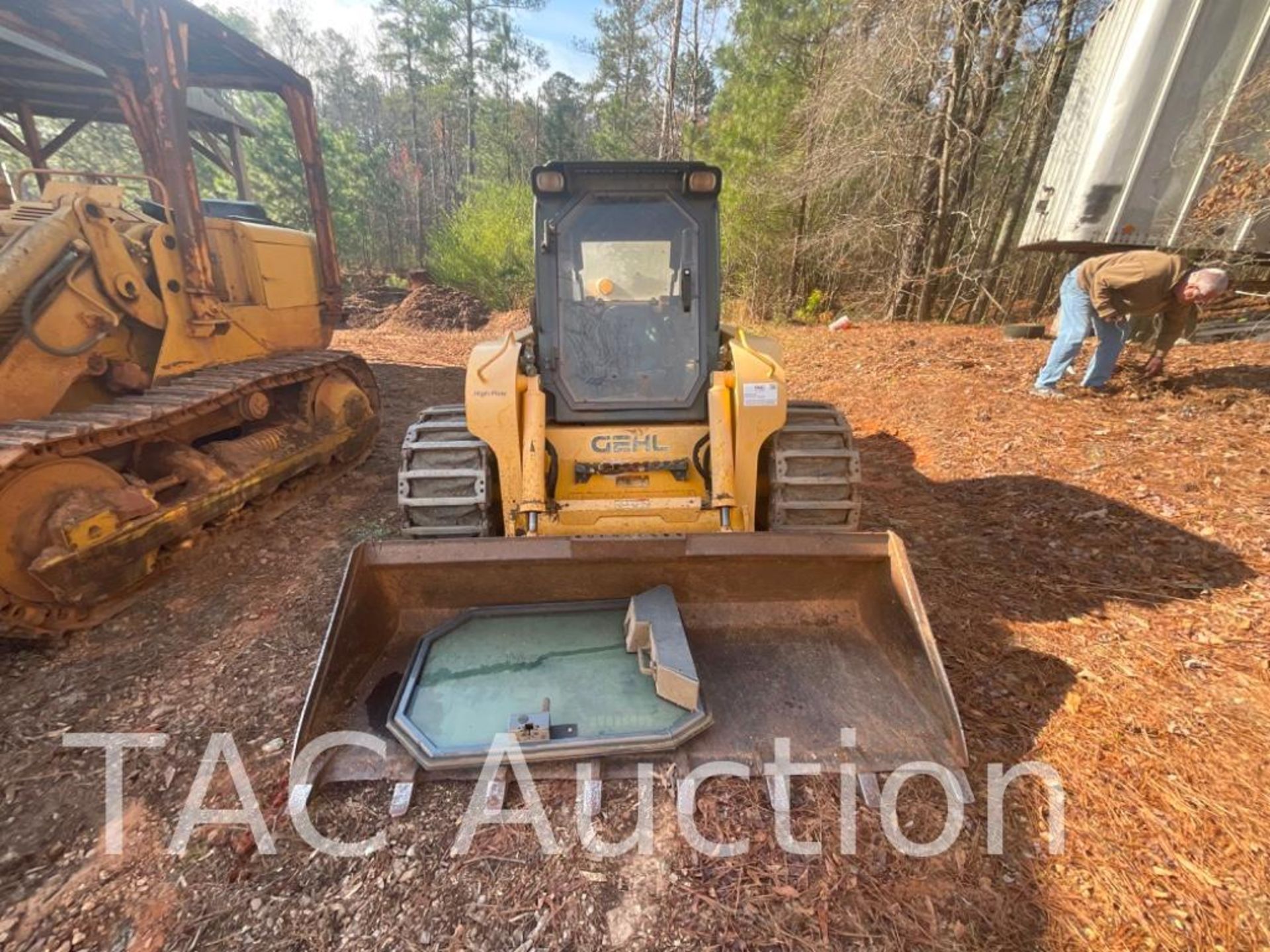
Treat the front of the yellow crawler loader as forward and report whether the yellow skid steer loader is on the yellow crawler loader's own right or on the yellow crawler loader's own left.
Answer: on the yellow crawler loader's own left

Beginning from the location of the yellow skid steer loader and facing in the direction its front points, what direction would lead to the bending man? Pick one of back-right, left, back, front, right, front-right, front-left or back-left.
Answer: back-left

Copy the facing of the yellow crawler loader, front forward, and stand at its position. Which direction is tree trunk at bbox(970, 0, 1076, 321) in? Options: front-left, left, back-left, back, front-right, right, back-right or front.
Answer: back-left

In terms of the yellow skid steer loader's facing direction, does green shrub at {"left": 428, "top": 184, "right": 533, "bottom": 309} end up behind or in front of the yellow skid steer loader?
behind

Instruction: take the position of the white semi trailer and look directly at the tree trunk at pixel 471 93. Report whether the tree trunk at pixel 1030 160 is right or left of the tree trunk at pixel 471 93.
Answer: right

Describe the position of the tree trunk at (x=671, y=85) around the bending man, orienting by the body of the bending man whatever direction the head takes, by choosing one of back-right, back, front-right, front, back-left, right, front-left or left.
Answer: back-left

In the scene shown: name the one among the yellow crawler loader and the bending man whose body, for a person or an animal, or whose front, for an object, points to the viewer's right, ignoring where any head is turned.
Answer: the bending man

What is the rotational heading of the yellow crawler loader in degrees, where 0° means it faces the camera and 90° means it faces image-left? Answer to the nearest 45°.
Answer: approximately 45°

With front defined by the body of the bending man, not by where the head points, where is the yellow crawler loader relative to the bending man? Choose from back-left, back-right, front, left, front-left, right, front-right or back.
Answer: back-right

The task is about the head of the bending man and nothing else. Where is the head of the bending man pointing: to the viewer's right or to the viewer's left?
to the viewer's right

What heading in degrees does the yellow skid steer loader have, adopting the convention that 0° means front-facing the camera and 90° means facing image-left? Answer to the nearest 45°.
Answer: approximately 0°

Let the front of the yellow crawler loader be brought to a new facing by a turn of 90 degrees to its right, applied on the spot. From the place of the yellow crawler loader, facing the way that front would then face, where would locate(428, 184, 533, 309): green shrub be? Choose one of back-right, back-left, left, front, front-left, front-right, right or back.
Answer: right

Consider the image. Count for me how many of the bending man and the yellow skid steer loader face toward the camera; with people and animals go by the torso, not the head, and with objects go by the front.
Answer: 1

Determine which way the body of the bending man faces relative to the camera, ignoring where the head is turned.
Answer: to the viewer's right
